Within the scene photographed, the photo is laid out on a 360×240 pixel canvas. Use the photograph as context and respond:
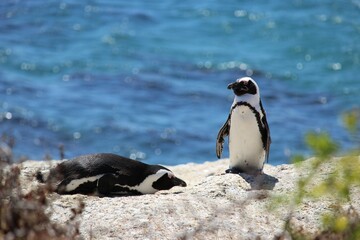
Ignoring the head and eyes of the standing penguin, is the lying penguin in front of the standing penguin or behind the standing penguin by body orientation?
in front

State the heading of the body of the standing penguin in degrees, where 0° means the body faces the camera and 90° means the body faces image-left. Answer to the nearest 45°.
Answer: approximately 45°
